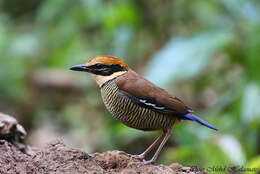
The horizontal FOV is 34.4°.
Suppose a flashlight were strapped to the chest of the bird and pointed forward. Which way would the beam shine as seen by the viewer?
to the viewer's left

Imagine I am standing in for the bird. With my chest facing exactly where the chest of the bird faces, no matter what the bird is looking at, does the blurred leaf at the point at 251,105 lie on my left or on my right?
on my right

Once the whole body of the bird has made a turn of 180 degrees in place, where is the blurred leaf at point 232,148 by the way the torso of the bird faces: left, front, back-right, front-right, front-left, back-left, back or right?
front-left

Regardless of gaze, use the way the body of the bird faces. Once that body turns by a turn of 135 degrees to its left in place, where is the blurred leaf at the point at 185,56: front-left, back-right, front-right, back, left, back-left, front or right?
back-left
